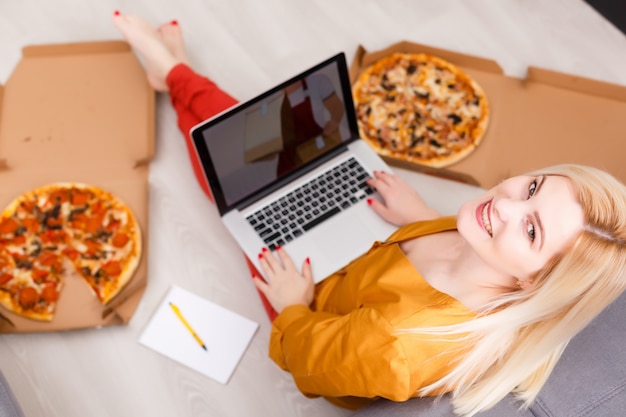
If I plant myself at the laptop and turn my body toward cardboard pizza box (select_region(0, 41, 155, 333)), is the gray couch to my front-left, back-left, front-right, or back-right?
back-left

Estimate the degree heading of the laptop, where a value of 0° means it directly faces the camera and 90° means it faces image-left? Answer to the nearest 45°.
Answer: approximately 315°

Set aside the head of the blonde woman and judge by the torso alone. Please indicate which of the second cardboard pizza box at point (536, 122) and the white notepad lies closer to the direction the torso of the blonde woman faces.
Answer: the white notepad

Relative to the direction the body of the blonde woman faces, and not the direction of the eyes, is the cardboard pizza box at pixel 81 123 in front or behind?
in front

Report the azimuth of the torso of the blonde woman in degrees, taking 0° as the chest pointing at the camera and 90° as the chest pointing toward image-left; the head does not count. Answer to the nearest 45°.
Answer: approximately 135°

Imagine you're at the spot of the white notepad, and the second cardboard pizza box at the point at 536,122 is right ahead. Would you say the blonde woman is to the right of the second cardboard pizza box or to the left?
right

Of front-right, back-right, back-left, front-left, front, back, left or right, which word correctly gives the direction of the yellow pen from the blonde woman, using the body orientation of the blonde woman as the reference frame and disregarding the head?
front
